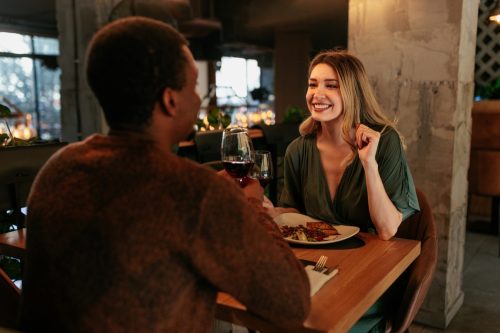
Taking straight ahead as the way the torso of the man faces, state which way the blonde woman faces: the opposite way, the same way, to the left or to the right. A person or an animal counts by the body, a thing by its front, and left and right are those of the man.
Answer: the opposite way

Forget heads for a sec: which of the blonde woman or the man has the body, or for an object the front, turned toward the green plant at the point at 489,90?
the man

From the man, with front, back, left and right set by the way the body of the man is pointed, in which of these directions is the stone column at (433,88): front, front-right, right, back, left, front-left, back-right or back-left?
front

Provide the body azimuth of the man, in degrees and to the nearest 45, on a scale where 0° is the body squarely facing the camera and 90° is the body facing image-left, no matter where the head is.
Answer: approximately 225°

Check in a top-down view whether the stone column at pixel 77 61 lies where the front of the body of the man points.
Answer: no

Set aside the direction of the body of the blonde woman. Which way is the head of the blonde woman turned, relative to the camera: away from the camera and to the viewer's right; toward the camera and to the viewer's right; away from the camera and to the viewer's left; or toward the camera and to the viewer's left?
toward the camera and to the viewer's left

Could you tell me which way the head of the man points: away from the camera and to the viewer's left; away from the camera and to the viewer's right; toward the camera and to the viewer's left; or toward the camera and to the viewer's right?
away from the camera and to the viewer's right

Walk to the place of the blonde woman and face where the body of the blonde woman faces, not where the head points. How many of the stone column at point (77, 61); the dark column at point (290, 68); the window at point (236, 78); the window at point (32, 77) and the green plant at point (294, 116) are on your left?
0

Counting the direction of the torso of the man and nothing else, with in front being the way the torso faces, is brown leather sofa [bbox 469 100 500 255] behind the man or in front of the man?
in front

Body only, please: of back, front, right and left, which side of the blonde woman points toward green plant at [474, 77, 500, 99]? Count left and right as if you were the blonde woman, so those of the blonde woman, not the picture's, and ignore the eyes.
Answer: back

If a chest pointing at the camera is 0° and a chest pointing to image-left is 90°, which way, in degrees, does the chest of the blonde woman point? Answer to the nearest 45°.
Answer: approximately 45°

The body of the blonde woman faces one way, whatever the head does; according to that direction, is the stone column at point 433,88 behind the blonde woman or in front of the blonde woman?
behind

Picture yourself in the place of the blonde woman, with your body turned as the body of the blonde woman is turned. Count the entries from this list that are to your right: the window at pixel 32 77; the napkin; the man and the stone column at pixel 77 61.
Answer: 2

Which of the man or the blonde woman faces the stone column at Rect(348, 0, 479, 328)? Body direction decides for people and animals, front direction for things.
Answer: the man

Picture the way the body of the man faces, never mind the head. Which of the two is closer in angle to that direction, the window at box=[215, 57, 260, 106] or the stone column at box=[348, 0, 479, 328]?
the stone column

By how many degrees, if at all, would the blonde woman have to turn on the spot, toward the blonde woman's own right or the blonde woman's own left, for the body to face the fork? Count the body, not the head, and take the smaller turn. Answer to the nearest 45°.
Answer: approximately 45° to the blonde woman's own left

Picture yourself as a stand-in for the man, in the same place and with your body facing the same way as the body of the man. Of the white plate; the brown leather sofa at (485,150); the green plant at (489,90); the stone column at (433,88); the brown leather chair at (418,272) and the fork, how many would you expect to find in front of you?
6

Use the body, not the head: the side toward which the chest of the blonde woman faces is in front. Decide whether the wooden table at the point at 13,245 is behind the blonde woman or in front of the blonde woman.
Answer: in front
